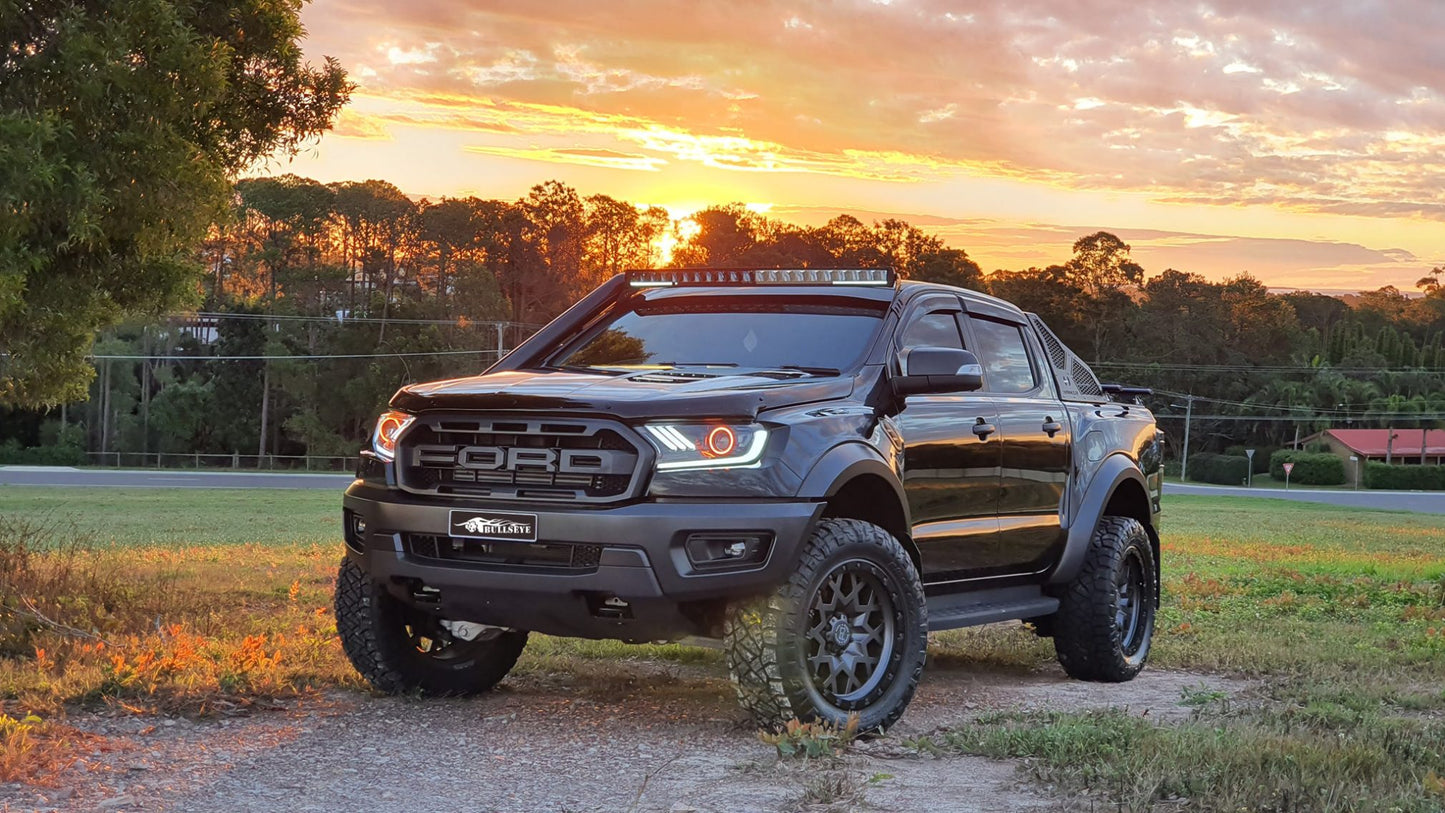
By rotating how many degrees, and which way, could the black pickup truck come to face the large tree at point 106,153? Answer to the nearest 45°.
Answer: approximately 90° to its right

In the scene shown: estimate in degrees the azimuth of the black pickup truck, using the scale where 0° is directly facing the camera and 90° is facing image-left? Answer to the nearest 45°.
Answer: approximately 45°
